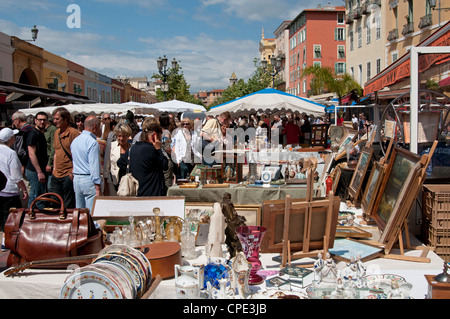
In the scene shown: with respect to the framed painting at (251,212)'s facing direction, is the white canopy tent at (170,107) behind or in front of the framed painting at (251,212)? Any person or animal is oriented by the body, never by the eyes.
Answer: behind

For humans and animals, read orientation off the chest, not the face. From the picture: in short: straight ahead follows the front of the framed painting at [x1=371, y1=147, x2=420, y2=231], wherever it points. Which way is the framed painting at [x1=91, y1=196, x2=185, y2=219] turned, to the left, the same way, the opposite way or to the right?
to the left

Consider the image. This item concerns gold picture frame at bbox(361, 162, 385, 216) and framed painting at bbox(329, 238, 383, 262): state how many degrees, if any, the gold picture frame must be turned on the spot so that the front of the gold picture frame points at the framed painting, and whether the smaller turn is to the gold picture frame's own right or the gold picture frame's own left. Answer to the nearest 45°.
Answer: approximately 45° to the gold picture frame's own left

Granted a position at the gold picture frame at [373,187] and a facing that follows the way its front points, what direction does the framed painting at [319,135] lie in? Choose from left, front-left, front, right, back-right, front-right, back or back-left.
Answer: back-right

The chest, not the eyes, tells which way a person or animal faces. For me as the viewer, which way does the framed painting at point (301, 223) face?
facing away from the viewer

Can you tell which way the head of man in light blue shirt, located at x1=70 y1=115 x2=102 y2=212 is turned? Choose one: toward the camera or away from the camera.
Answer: away from the camera

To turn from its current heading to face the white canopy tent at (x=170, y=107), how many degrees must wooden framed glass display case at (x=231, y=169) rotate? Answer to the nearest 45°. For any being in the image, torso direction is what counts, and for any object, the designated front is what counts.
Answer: approximately 180°
